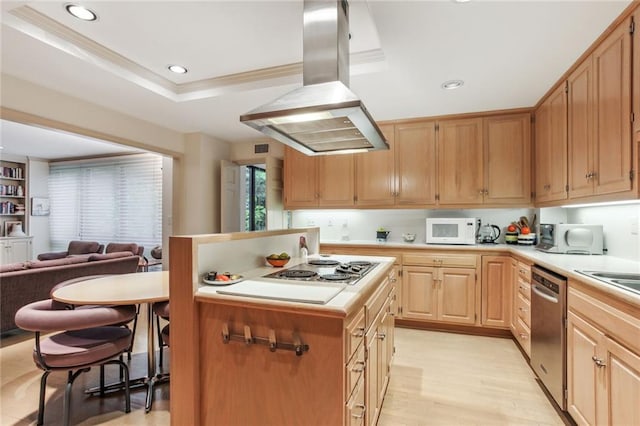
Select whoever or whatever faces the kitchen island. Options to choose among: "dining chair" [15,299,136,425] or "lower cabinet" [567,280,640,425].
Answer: the lower cabinet

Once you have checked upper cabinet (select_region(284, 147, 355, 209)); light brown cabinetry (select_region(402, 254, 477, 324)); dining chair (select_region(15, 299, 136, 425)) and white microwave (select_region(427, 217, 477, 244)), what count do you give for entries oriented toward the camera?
3

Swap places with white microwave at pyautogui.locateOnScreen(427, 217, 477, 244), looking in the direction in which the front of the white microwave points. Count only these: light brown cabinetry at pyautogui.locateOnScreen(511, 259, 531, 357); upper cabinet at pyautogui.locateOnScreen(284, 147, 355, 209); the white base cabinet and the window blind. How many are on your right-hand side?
3

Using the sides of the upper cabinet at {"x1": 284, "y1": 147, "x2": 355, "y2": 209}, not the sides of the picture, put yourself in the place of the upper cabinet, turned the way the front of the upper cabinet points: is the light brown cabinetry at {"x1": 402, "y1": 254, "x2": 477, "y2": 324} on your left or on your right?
on your left

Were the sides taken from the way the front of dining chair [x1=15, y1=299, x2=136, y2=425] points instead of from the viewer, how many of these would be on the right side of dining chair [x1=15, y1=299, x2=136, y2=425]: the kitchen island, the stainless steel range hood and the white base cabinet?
2

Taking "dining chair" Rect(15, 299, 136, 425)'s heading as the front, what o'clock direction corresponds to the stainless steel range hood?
The stainless steel range hood is roughly at 3 o'clock from the dining chair.

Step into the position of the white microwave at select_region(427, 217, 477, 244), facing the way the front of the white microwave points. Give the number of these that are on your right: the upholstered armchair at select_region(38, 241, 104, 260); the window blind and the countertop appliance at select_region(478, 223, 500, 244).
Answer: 2

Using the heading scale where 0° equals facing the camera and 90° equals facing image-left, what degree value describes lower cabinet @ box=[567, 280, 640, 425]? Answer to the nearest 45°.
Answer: approximately 45°
